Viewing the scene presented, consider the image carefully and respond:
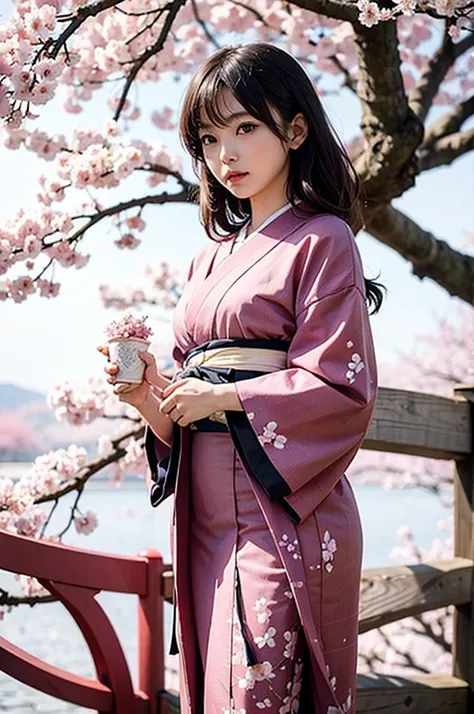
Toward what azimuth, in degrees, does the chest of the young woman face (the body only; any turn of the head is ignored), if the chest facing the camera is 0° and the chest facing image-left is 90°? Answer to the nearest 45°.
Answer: approximately 45°

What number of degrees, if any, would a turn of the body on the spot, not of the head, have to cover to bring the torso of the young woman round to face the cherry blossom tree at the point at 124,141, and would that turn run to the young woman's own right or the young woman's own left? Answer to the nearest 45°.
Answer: approximately 135° to the young woman's own right

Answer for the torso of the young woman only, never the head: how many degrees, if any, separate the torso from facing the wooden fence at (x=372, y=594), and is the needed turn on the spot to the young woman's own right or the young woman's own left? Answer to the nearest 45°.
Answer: approximately 135° to the young woman's own right

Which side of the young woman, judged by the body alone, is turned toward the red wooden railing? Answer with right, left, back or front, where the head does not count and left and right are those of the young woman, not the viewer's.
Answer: right
